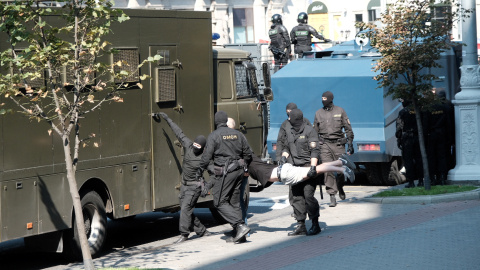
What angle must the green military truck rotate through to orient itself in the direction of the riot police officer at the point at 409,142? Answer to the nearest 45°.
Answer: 0° — it already faces them

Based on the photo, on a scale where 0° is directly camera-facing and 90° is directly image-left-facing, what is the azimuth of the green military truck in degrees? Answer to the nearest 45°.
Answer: approximately 225°

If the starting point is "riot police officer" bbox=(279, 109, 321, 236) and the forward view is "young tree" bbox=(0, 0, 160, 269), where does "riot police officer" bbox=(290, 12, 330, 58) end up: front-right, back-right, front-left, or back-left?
back-right

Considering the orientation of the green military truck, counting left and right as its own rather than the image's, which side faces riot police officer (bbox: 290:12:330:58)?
front

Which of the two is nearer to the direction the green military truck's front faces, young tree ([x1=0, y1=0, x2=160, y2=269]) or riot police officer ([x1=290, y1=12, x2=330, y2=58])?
the riot police officer

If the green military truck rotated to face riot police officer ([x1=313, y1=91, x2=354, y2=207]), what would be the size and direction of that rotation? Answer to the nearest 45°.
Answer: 0° — it already faces them

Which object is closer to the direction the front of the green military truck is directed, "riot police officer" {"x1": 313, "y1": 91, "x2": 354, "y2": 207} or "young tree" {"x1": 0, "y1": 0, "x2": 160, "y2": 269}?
the riot police officer

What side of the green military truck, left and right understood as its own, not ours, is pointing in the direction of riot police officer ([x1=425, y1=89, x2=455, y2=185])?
front

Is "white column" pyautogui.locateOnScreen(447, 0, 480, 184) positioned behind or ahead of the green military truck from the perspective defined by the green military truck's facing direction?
ahead

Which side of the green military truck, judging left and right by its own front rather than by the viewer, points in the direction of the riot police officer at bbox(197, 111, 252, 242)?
right
